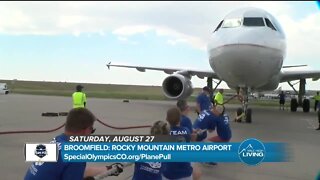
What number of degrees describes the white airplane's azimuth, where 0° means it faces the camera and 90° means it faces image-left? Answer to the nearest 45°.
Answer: approximately 0°

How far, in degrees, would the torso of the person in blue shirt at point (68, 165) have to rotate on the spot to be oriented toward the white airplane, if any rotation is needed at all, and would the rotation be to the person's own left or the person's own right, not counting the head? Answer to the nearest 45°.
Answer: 0° — they already face it

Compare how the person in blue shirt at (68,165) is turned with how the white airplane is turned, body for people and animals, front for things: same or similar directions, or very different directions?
very different directions

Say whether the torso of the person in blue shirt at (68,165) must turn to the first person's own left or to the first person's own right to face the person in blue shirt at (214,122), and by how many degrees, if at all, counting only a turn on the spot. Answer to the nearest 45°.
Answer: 0° — they already face them

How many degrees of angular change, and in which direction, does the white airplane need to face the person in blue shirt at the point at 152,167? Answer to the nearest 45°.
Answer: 0° — it already faces them

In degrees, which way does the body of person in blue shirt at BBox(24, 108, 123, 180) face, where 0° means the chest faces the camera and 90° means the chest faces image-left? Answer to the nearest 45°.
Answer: approximately 225°
